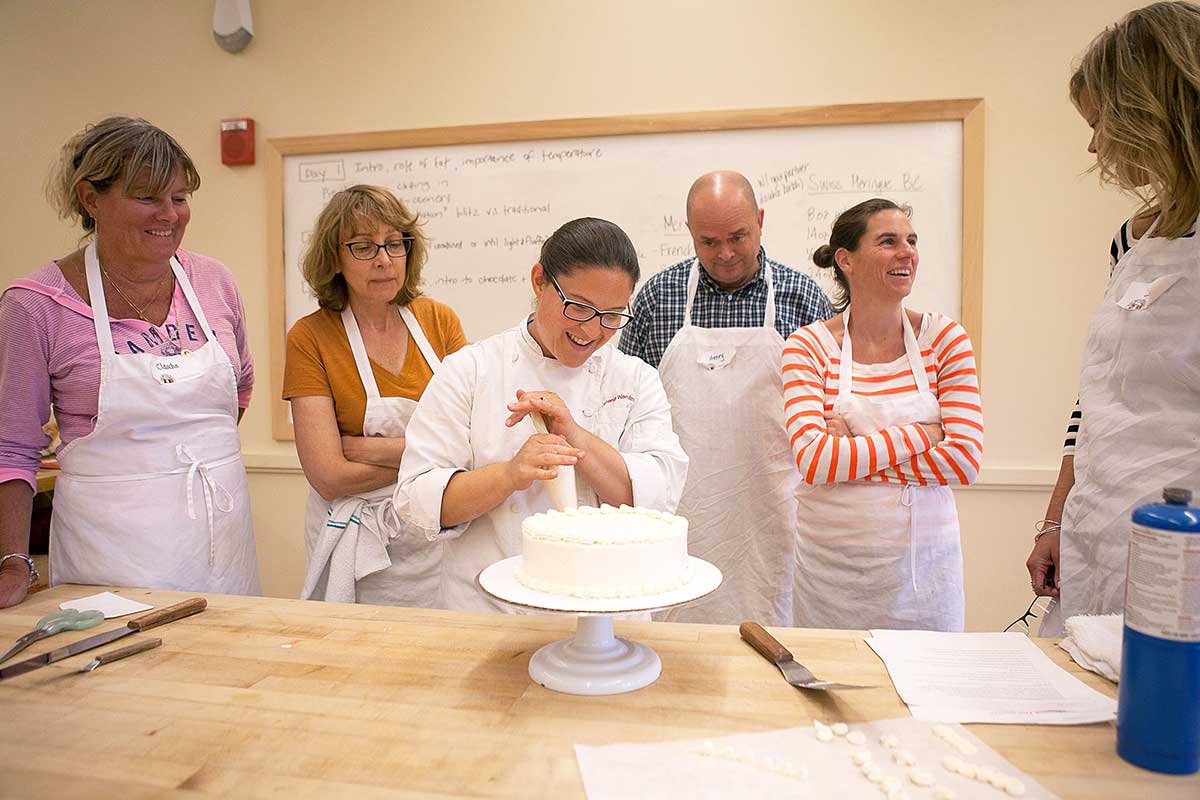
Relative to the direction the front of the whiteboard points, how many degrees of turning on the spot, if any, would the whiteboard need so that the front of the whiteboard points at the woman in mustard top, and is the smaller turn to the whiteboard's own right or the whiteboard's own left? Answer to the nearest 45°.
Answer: approximately 45° to the whiteboard's own right

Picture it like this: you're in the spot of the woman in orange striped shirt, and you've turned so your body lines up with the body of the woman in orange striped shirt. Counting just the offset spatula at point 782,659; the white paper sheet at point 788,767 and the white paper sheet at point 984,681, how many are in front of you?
3

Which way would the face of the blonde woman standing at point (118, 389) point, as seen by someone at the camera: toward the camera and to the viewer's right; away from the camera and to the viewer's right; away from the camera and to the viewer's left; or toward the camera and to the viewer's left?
toward the camera and to the viewer's right

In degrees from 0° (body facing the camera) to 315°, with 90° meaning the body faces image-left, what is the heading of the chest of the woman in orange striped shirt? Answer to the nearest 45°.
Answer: approximately 0°

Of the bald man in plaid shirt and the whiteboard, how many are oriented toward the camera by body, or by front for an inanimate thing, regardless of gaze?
2

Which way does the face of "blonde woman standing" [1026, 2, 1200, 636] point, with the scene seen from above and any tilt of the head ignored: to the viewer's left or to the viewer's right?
to the viewer's left

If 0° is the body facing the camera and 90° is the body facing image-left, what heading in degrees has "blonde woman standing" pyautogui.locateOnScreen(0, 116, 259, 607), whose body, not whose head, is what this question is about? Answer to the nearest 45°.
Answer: approximately 315°

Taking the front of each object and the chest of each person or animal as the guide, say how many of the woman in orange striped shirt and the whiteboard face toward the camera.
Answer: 2

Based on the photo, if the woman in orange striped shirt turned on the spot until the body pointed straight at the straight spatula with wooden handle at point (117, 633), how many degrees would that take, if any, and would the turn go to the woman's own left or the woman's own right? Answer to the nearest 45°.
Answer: approximately 45° to the woman's own right
